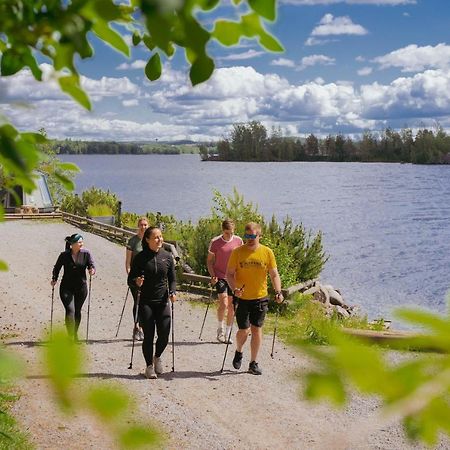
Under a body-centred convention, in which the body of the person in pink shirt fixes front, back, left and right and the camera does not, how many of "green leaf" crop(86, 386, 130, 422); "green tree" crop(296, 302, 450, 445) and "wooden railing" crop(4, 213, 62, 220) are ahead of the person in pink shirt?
2

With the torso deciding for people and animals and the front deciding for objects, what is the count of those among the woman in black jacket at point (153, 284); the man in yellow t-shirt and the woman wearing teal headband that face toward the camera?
3

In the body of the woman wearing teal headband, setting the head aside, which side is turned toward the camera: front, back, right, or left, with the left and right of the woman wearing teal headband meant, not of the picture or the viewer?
front

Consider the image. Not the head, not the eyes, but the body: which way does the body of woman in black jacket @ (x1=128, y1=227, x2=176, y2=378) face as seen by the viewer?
toward the camera

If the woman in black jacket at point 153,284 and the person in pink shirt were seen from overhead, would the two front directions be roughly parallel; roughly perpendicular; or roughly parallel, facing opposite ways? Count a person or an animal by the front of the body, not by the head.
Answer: roughly parallel

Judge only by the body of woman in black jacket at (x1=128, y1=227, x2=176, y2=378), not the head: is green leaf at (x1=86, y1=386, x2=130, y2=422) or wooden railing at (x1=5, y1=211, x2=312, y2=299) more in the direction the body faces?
the green leaf

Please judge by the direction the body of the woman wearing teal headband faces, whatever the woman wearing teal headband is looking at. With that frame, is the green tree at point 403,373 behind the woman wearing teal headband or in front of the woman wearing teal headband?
in front

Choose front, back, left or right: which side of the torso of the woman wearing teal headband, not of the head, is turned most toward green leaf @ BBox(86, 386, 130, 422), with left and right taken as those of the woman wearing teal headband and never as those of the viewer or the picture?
front

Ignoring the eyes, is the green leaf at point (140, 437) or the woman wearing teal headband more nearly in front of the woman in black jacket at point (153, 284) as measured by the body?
the green leaf

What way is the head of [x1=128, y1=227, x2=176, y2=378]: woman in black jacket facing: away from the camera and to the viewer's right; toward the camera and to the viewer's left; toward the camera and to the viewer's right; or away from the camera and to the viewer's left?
toward the camera and to the viewer's right

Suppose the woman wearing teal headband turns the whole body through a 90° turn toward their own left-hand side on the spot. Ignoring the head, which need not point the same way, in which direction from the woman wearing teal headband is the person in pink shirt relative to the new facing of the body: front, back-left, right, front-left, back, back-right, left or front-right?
front

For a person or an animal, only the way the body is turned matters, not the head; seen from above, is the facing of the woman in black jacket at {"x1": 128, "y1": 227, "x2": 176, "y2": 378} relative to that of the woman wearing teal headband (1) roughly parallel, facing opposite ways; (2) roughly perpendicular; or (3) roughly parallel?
roughly parallel

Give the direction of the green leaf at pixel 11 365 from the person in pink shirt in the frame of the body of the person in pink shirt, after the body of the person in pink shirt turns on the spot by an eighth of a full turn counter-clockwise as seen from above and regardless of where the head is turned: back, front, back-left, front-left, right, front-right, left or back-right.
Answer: front-right

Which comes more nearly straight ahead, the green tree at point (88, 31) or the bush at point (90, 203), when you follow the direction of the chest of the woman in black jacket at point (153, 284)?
the green tree

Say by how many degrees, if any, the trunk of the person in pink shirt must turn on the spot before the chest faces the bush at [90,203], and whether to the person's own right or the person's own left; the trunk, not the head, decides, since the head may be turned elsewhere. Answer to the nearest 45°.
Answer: approximately 180°
